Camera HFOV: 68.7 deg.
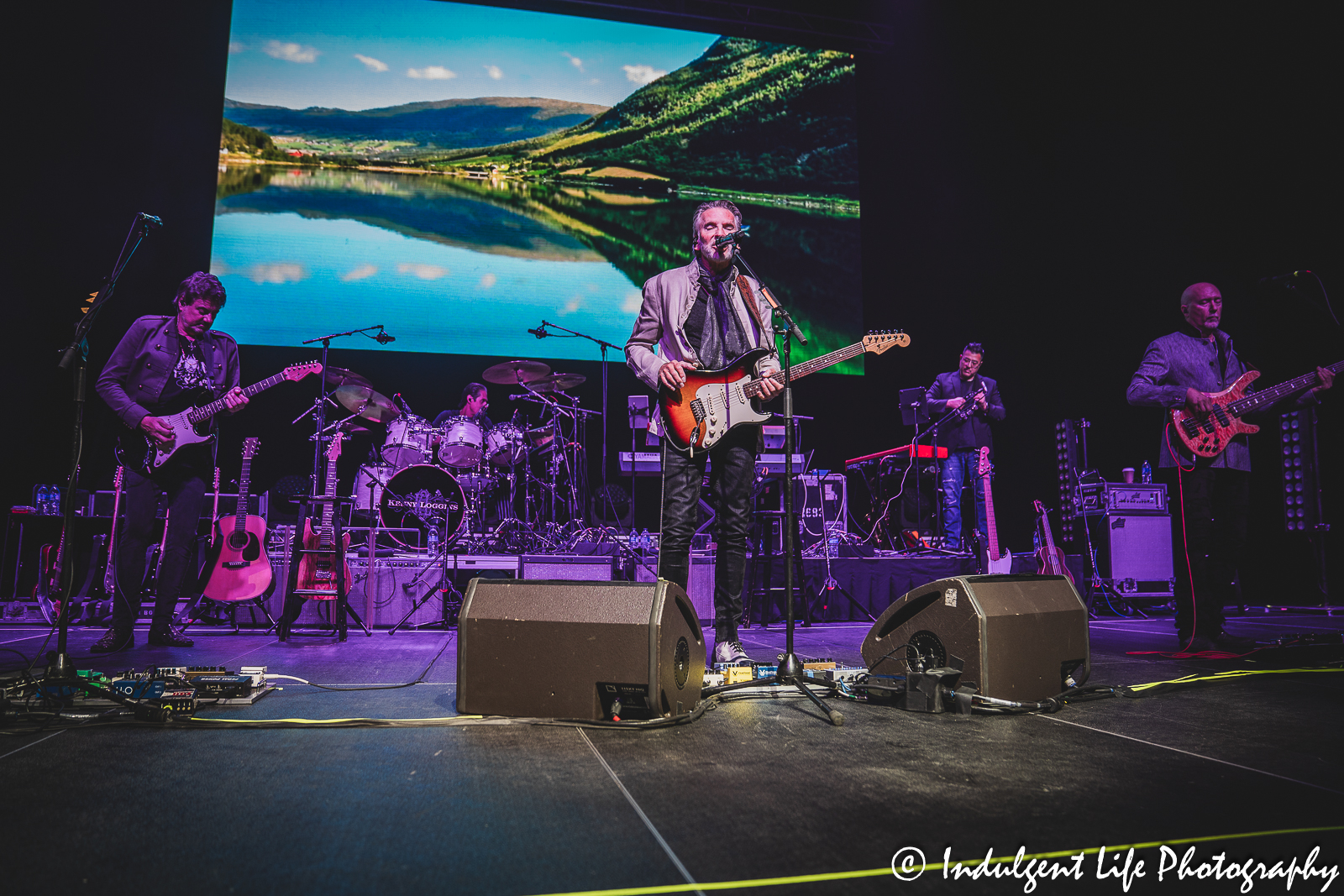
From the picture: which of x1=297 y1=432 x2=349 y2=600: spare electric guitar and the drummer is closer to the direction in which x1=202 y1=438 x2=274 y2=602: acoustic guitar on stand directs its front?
the spare electric guitar

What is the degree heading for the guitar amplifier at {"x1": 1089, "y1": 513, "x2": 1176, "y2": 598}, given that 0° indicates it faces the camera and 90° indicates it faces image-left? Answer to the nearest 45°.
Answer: approximately 0°

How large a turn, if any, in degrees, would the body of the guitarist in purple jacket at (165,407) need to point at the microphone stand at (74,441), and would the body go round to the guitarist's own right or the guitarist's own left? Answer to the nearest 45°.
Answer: approximately 45° to the guitarist's own right

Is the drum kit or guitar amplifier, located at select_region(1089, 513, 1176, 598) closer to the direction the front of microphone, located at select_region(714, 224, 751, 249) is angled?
the drum kit

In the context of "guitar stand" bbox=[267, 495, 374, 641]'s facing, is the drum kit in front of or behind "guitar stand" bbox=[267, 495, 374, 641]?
behind
